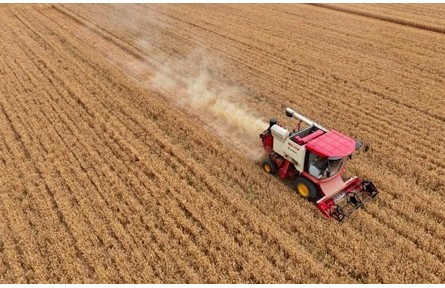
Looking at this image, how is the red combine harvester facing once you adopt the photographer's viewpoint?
facing the viewer and to the right of the viewer
